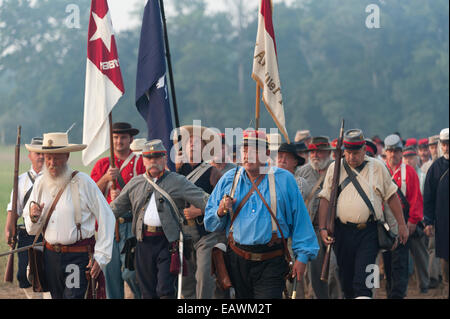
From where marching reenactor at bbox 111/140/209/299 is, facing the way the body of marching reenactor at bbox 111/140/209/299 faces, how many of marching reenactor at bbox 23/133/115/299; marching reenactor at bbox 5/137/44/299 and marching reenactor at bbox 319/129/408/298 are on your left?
1

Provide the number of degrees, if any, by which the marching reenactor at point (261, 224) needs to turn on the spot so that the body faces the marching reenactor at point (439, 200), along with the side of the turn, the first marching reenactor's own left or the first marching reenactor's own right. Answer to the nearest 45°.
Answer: approximately 135° to the first marching reenactor's own left

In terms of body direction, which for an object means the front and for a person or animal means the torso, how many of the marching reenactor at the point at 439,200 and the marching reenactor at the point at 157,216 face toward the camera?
2

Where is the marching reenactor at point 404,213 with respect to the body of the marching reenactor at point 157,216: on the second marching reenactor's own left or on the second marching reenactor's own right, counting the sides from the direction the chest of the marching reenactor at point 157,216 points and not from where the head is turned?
on the second marching reenactor's own left

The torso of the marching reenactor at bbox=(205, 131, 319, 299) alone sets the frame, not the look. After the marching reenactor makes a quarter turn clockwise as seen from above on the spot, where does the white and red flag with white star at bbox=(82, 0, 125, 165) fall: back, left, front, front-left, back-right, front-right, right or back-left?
front-right

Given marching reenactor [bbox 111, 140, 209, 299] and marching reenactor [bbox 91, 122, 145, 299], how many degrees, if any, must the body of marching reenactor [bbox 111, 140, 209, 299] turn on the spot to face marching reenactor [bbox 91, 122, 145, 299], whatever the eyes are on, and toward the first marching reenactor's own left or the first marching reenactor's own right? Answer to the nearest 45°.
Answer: approximately 135° to the first marching reenactor's own right

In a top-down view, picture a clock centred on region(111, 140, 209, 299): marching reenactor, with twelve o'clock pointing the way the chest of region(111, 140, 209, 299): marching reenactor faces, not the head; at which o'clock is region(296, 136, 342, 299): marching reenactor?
region(296, 136, 342, 299): marching reenactor is roughly at 8 o'clock from region(111, 140, 209, 299): marching reenactor.

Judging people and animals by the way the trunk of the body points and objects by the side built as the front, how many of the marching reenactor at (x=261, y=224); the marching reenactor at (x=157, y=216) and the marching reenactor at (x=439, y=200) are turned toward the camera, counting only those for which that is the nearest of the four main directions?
3
